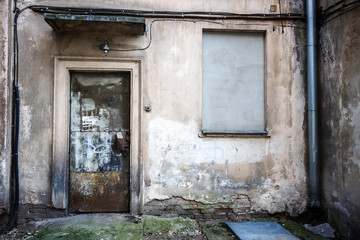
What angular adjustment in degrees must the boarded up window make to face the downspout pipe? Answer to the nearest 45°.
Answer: approximately 90° to its left

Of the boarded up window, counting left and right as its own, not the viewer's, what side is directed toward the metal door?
right

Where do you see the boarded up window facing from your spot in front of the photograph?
facing the viewer
